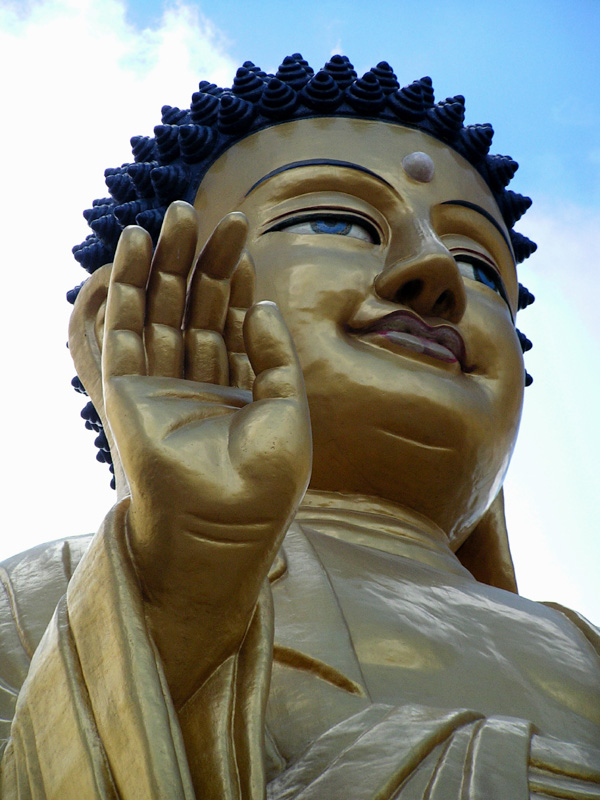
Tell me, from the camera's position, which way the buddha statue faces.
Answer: facing the viewer and to the right of the viewer
